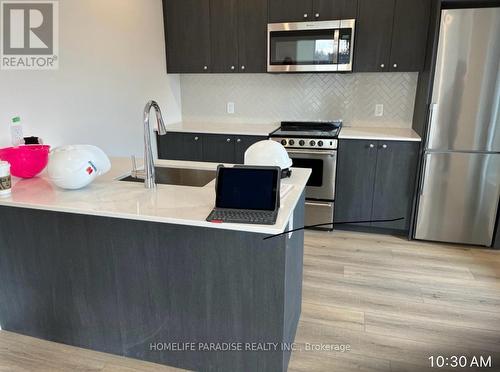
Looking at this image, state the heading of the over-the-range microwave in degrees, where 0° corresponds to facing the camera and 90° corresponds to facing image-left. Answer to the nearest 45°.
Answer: approximately 0°

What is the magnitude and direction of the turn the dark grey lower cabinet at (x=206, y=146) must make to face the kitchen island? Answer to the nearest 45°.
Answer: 0° — it already faces it

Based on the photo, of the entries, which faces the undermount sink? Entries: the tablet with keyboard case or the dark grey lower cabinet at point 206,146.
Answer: the dark grey lower cabinet

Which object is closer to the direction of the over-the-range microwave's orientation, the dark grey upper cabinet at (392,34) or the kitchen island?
the kitchen island

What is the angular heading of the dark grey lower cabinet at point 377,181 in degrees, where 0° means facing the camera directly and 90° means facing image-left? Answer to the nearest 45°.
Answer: approximately 0°

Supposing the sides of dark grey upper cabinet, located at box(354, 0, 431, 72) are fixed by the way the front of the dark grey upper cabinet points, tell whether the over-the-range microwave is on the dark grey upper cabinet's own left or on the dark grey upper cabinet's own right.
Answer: on the dark grey upper cabinet's own right

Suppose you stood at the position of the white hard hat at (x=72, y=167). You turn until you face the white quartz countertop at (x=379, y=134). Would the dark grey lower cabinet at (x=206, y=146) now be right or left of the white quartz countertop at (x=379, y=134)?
left
